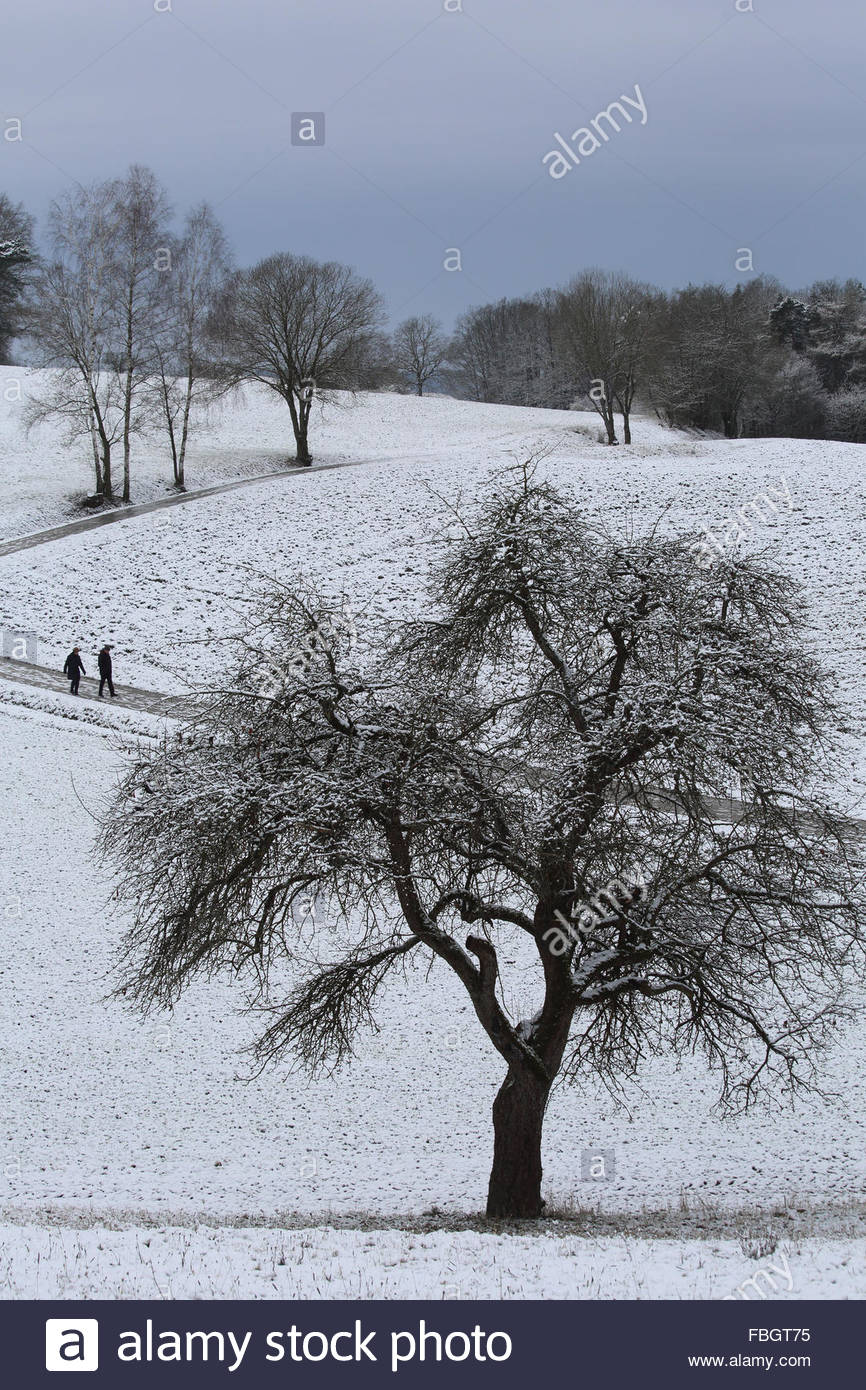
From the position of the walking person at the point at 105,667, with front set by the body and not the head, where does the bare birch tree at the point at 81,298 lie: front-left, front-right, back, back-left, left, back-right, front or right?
left

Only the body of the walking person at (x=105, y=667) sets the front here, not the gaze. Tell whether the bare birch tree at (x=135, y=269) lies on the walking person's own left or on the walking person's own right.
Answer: on the walking person's own left

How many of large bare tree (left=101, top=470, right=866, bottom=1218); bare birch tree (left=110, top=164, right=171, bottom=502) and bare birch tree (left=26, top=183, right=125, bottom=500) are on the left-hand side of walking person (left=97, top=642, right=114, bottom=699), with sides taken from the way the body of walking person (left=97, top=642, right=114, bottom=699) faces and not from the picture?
2

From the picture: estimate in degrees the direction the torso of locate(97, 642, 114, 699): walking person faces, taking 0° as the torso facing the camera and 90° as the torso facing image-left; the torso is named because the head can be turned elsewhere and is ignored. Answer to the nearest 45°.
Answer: approximately 270°

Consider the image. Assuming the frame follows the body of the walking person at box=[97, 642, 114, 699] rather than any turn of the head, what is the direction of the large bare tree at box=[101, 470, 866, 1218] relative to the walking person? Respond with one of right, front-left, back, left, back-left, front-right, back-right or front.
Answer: right
